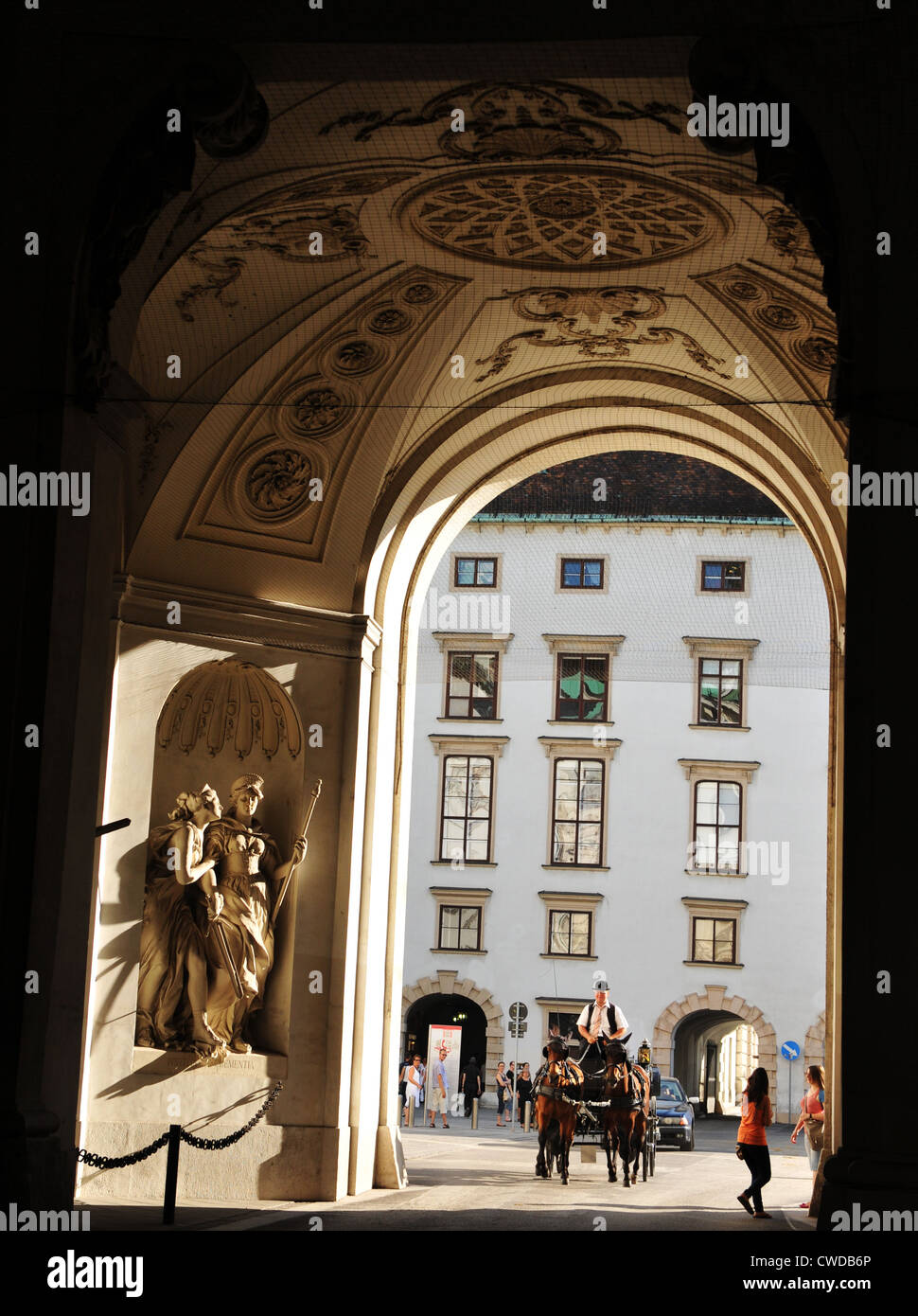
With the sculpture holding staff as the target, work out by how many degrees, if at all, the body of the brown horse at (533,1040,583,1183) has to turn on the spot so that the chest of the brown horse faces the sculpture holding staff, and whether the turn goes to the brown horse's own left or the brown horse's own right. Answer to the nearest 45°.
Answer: approximately 45° to the brown horse's own right

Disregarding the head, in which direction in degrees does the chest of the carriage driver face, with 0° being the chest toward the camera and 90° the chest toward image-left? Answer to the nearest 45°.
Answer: approximately 0°

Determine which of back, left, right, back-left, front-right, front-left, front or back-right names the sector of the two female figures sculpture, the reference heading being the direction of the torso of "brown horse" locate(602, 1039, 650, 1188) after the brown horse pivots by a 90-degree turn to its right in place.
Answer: front-left

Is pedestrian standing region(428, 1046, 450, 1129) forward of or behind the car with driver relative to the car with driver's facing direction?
behind

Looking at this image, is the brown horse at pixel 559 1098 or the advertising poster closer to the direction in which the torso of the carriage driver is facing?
the brown horse

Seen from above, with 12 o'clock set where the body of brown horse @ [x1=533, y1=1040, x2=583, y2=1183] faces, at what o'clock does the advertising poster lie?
The advertising poster is roughly at 6 o'clock from the brown horse.

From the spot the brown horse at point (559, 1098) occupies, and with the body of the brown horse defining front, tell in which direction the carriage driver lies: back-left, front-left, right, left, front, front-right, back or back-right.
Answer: back

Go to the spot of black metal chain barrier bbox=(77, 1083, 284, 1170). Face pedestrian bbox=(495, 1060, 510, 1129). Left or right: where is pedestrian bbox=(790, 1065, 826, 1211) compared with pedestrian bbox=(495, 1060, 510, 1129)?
right

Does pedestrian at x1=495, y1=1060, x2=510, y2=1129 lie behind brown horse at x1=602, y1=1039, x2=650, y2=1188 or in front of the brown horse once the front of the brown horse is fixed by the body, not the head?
behind
